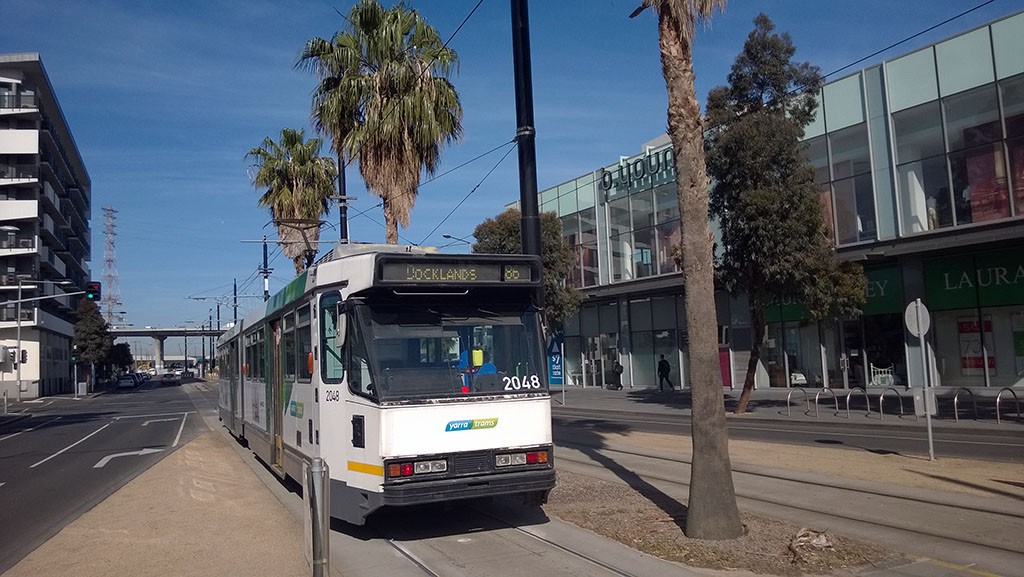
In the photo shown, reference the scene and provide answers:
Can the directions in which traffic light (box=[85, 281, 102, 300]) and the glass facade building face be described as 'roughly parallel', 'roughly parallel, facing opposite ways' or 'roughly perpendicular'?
roughly perpendicular

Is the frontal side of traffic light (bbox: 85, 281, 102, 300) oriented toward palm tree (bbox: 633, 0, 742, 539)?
yes

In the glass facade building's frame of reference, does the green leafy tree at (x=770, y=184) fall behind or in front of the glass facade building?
in front

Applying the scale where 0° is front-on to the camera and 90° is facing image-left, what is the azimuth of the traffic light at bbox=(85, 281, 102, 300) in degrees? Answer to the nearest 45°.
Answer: approximately 0°

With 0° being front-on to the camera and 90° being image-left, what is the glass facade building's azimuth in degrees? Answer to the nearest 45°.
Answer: approximately 45°

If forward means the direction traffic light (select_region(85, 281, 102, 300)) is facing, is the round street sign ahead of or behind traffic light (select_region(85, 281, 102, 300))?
ahead

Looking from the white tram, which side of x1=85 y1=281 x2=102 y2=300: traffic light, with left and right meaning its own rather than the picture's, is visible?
front

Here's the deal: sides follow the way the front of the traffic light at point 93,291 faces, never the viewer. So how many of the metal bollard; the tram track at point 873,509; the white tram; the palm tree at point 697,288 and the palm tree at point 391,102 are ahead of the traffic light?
5

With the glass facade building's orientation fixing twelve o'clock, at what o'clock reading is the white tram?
The white tram is roughly at 11 o'clock from the glass facade building.

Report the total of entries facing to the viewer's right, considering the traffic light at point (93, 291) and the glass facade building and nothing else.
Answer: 0

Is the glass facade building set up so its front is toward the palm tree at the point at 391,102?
yes

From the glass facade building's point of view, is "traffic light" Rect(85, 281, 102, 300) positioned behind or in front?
in front
